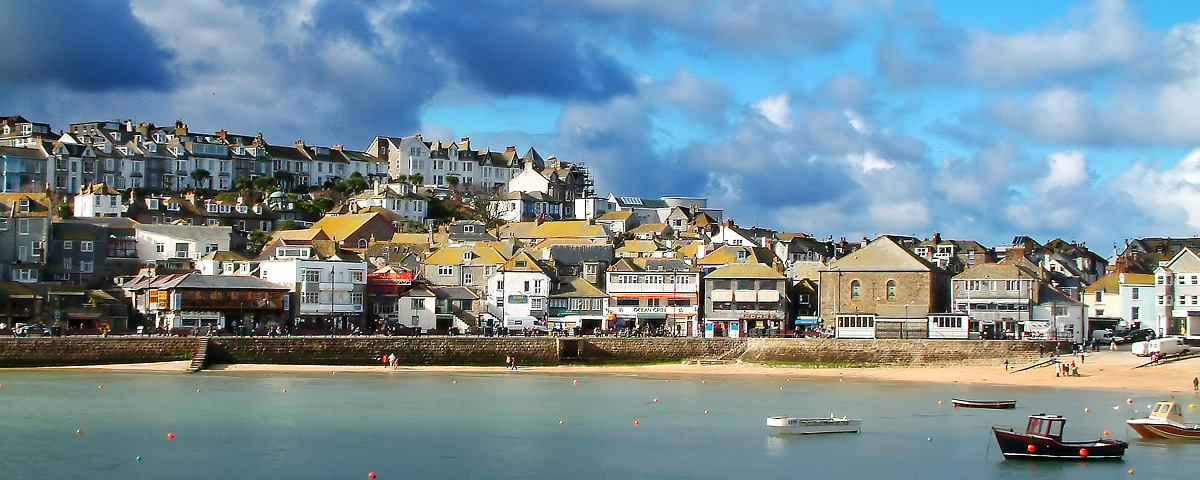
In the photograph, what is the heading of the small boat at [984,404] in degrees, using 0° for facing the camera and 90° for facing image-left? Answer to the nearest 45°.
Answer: approximately 90°

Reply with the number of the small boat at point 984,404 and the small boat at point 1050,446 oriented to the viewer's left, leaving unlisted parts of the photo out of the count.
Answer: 2

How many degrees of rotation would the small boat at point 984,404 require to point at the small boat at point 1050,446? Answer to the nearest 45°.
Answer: approximately 90° to its left

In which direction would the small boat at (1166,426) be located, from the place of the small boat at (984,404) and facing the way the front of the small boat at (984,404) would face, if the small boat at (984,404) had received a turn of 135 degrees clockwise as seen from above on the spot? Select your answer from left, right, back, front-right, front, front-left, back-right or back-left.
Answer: right

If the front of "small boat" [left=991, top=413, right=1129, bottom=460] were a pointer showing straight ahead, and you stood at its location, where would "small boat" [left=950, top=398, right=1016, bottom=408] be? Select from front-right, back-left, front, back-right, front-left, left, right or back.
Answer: right

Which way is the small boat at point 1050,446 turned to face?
to the viewer's left

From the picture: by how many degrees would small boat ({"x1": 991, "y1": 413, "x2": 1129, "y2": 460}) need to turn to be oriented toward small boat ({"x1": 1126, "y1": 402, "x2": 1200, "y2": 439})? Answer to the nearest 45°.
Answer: approximately 135° to its right

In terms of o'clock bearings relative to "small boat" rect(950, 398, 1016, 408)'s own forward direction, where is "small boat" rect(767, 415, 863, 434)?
"small boat" rect(767, 415, 863, 434) is roughly at 10 o'clock from "small boat" rect(950, 398, 1016, 408).

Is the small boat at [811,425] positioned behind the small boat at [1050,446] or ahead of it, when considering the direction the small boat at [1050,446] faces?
ahead
